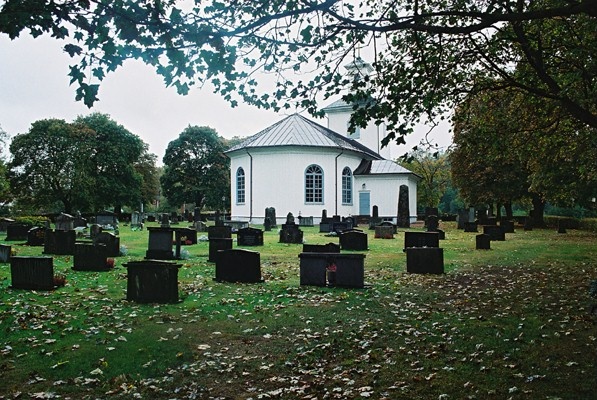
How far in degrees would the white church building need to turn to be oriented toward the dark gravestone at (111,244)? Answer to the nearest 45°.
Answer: approximately 135° to its right

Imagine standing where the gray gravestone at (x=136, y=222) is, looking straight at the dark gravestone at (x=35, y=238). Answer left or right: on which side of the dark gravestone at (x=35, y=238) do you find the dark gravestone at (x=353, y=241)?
left

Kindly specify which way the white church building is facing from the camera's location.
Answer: facing away from the viewer and to the right of the viewer

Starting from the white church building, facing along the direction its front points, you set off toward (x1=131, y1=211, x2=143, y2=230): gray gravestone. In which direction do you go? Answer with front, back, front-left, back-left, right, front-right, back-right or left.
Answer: back

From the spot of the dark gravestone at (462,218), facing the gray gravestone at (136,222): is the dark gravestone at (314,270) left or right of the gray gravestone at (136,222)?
left

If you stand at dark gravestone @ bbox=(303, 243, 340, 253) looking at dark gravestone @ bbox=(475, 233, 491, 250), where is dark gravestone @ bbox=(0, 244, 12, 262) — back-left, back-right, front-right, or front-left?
back-left

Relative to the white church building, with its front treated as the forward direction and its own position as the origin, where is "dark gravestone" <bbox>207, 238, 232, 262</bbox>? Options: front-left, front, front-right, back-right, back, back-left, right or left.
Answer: back-right
